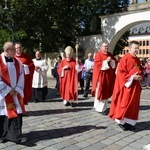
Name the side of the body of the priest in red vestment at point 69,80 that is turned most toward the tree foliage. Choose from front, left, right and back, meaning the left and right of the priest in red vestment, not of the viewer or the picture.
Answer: back

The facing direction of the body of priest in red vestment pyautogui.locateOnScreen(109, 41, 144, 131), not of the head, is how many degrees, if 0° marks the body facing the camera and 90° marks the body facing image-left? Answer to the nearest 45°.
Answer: approximately 315°

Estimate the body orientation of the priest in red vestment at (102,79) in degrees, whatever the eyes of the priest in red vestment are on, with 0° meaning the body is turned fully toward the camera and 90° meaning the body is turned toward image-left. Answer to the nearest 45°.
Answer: approximately 315°

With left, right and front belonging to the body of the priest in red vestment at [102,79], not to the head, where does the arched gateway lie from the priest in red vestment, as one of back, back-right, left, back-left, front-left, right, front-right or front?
back-left

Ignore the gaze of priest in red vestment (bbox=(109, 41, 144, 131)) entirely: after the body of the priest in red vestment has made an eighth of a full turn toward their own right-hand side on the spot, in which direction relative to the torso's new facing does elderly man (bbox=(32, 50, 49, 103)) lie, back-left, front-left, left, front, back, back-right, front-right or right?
back-right

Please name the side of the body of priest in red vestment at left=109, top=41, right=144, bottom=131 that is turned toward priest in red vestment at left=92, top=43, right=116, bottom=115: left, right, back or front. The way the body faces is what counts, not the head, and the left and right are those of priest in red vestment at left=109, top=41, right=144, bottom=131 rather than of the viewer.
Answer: back

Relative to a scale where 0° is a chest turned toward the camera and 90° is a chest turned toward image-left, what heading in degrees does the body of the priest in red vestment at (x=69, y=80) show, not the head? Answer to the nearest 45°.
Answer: approximately 0°

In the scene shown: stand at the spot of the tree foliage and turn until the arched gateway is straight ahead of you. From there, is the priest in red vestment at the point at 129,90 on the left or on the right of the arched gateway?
right
